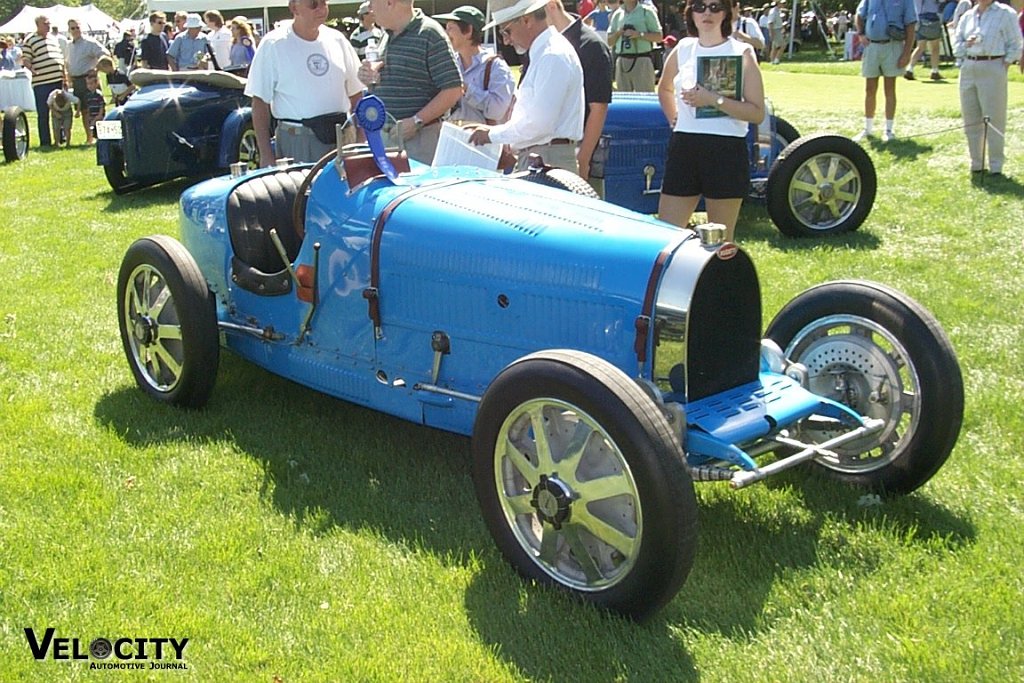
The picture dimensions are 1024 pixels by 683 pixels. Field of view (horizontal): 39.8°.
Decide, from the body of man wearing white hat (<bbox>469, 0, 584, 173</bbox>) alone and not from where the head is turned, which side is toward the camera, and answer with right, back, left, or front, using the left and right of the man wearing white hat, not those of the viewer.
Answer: left

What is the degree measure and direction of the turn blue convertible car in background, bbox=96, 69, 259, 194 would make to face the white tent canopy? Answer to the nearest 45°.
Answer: approximately 45° to its left

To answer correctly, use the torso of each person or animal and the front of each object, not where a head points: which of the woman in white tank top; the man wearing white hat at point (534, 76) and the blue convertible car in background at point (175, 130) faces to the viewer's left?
the man wearing white hat

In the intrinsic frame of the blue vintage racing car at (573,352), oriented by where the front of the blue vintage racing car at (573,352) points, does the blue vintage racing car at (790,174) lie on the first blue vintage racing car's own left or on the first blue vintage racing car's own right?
on the first blue vintage racing car's own left

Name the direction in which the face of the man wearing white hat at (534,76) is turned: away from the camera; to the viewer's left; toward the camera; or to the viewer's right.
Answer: to the viewer's left

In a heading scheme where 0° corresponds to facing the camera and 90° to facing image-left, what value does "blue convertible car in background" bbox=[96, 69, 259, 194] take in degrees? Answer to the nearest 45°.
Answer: approximately 225°
